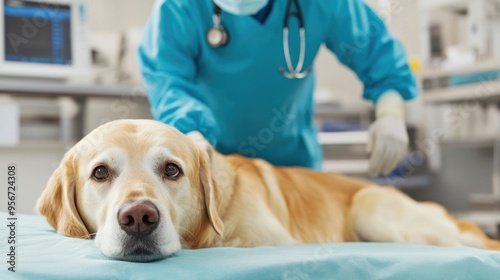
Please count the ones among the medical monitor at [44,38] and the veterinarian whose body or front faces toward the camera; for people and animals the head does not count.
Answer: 2

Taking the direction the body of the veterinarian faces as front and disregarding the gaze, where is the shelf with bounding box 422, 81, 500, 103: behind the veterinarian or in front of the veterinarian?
behind

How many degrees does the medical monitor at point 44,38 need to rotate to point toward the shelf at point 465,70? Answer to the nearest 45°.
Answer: approximately 90° to its left

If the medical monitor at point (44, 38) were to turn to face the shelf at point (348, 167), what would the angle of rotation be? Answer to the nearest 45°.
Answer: approximately 90° to its left

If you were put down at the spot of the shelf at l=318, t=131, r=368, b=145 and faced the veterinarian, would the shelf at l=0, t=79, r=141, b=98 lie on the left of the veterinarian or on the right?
right

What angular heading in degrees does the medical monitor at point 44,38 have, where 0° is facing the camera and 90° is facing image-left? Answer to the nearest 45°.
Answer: approximately 0°

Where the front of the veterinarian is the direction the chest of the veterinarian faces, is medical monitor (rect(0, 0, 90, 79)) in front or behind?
behind

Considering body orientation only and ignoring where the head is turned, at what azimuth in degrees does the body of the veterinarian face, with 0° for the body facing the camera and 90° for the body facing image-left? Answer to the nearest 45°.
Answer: approximately 0°

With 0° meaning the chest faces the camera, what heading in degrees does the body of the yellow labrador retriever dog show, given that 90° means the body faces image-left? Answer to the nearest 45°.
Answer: approximately 45°

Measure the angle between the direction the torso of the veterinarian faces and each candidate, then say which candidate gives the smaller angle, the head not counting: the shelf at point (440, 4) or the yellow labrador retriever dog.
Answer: the yellow labrador retriever dog

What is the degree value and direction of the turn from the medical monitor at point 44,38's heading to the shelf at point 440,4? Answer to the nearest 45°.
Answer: approximately 90° to its left

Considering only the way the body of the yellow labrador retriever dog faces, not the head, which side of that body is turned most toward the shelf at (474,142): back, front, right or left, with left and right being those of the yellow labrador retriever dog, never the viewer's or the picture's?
back
